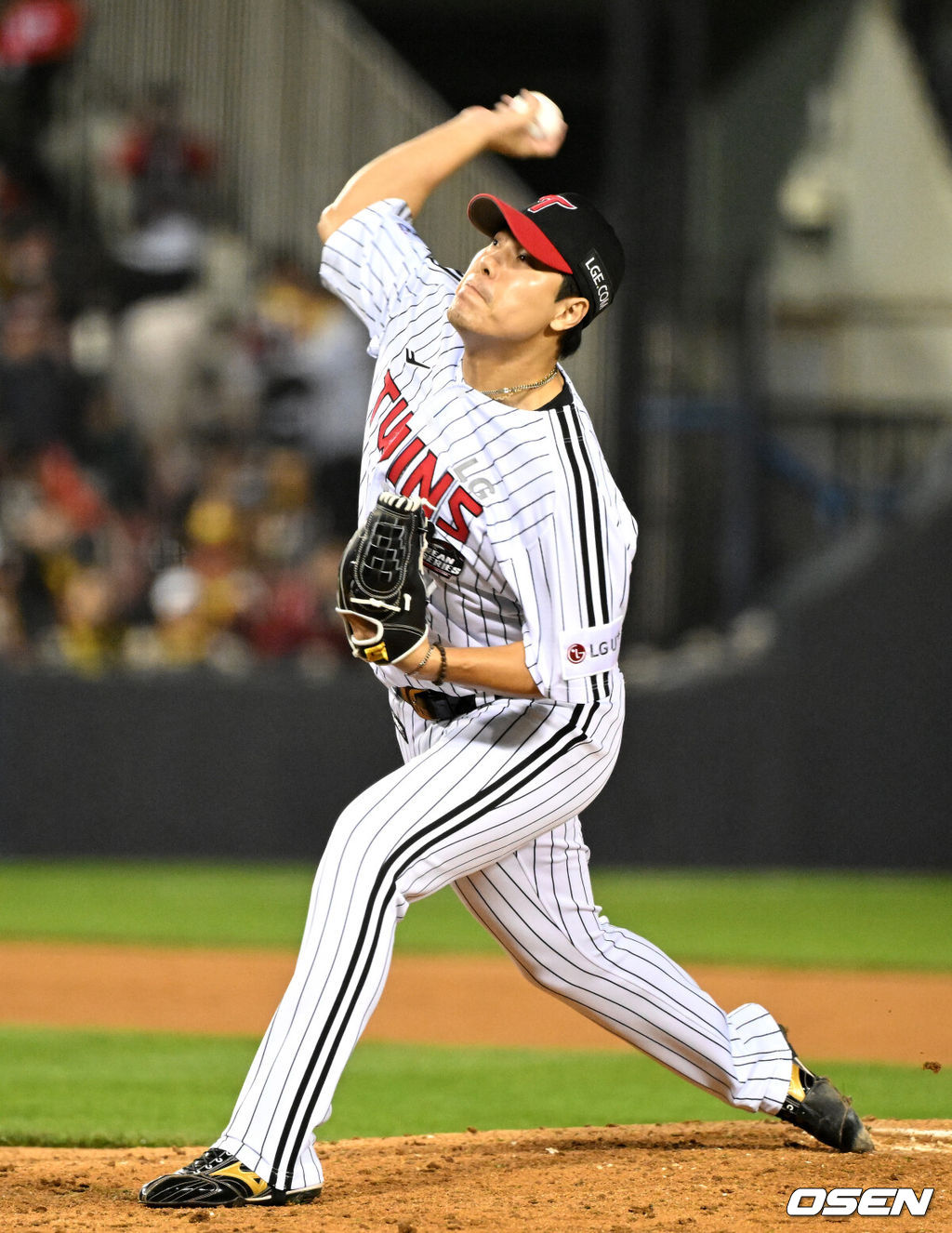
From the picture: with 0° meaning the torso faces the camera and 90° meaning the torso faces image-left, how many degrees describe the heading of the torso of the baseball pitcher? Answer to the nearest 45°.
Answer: approximately 45°
